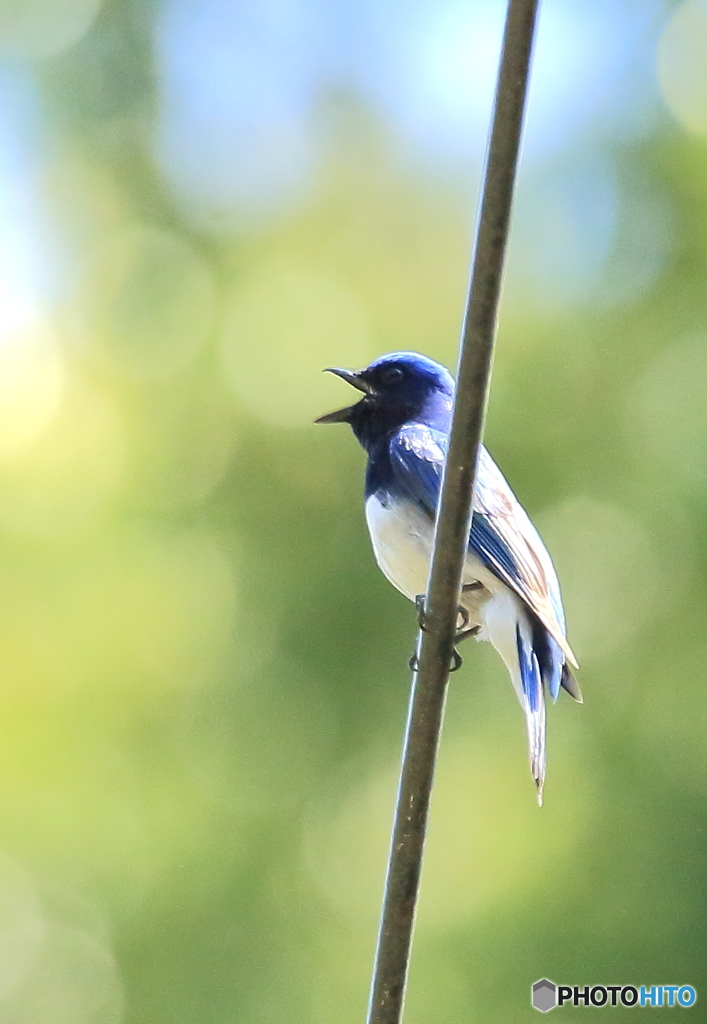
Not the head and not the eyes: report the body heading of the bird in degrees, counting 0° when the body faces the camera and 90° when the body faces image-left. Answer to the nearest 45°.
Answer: approximately 90°
